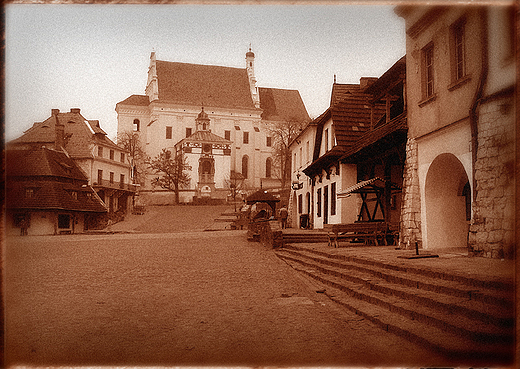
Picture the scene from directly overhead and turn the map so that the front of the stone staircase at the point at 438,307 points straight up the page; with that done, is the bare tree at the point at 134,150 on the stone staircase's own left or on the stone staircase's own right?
on the stone staircase's own right

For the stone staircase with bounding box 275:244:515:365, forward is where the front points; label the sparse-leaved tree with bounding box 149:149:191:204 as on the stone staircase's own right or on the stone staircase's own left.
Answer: on the stone staircase's own right

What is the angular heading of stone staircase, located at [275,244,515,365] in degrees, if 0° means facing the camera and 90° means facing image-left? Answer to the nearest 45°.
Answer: approximately 45°

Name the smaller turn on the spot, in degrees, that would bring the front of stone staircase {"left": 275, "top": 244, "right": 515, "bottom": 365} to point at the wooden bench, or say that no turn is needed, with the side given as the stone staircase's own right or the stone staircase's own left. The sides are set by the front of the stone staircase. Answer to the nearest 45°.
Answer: approximately 135° to the stone staircase's own right
